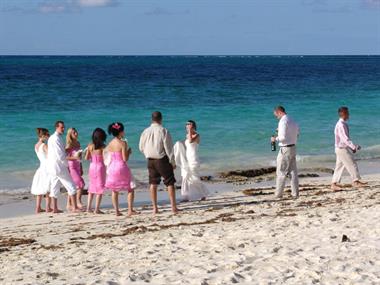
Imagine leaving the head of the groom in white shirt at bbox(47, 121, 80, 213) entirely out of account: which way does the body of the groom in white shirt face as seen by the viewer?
to the viewer's right

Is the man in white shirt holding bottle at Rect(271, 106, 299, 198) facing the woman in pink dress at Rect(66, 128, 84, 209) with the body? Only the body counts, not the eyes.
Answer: yes

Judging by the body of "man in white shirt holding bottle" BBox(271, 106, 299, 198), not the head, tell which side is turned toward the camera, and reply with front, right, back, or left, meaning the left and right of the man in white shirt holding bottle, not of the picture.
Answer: left

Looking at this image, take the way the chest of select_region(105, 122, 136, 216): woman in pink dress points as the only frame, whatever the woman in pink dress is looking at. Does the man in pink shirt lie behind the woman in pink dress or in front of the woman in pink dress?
in front

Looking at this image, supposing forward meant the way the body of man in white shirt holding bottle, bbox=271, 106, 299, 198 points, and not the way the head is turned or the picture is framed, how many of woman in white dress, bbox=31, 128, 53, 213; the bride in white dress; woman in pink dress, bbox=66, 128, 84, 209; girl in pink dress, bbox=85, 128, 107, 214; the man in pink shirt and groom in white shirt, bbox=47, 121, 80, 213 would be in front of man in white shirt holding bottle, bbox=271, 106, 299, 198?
5

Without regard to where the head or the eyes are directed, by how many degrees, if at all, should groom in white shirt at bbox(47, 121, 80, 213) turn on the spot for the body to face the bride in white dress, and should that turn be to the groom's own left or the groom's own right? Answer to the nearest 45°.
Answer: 0° — they already face them
